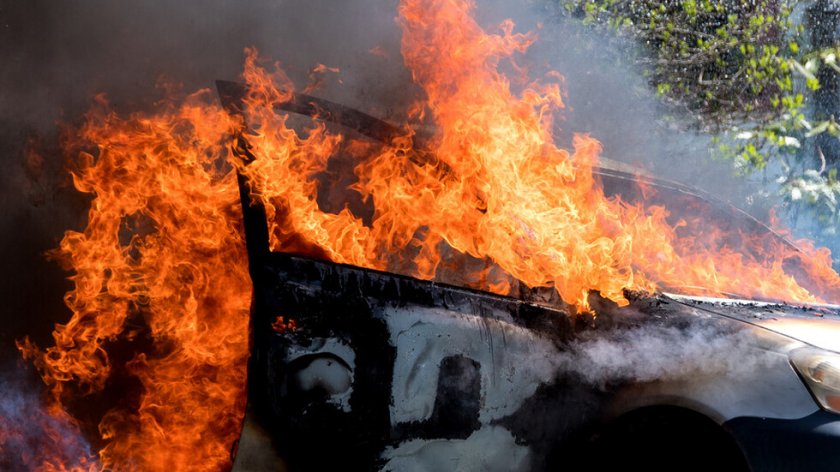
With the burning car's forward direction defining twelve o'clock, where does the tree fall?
The tree is roughly at 10 o'clock from the burning car.

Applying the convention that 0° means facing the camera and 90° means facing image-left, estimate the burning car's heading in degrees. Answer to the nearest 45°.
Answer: approximately 270°
